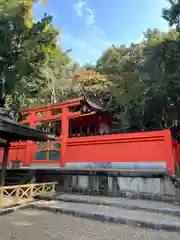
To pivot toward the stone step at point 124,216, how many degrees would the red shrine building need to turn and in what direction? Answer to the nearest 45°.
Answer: approximately 45° to its left

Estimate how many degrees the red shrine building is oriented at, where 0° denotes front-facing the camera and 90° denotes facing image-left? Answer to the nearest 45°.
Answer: approximately 45°

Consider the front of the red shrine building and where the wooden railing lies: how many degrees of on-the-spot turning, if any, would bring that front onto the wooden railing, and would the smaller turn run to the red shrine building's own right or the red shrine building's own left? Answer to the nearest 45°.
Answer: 0° — it already faces it
